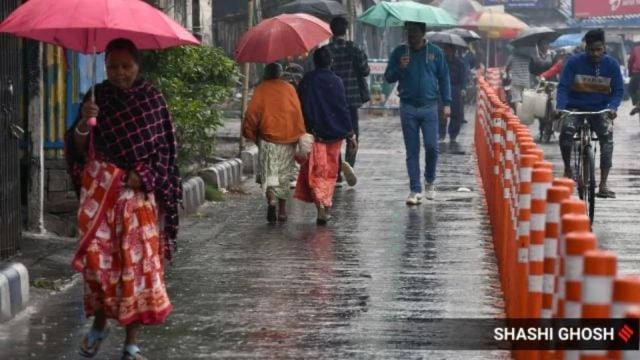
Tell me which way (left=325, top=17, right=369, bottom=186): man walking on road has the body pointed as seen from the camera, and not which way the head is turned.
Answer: away from the camera

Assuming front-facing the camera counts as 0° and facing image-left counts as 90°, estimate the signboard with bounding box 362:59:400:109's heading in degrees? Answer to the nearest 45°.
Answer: approximately 0°

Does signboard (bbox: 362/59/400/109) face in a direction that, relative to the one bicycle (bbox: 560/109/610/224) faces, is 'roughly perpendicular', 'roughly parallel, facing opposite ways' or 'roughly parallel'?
roughly parallel

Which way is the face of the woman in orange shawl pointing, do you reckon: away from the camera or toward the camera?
away from the camera

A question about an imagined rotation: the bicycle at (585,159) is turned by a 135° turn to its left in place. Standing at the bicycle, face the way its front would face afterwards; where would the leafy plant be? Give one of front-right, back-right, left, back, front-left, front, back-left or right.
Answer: back-left

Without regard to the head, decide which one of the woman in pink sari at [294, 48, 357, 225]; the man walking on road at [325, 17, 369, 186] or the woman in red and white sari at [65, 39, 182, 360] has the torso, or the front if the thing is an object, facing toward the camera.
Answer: the woman in red and white sari at [65, 39, 182, 360]

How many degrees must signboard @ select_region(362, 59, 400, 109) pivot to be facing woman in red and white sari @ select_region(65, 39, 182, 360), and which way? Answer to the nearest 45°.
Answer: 0° — it already faces them

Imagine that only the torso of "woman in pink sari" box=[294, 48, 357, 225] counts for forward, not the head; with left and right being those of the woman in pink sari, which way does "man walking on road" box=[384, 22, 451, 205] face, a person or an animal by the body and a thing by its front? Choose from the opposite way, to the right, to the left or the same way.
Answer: the opposite way

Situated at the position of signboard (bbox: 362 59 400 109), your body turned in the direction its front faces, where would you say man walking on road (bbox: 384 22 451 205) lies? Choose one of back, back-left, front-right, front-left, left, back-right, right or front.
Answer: front

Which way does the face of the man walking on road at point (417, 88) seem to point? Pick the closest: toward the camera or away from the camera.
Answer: toward the camera

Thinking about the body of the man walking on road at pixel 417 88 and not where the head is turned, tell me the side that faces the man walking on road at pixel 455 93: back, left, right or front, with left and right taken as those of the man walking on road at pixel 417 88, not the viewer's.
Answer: back

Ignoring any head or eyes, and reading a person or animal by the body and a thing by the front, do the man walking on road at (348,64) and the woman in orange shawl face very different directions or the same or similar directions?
same or similar directions

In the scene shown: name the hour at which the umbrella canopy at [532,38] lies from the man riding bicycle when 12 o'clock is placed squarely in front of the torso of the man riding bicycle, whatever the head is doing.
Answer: The umbrella canopy is roughly at 6 o'clock from the man riding bicycle.

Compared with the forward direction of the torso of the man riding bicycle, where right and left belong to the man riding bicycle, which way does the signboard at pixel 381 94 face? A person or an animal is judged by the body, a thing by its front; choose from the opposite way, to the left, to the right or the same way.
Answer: the same way

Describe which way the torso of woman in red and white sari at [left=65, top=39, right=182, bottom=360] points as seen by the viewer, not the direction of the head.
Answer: toward the camera

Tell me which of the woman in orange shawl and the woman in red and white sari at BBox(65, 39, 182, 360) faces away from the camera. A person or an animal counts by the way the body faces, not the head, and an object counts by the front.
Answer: the woman in orange shawl

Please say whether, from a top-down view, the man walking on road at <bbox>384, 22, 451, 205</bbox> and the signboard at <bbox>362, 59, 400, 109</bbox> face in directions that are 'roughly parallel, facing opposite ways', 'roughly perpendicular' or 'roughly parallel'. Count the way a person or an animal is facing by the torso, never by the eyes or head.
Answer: roughly parallel

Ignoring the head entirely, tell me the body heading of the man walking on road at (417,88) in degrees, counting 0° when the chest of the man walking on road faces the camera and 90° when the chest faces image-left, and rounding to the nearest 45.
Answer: approximately 0°

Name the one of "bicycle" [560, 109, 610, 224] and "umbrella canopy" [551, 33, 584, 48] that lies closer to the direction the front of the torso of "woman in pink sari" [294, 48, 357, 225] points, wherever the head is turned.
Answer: the umbrella canopy
